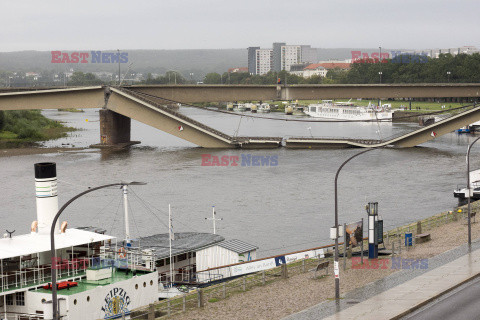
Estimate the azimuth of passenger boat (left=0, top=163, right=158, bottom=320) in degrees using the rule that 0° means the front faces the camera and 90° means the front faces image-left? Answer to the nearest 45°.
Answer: approximately 225°

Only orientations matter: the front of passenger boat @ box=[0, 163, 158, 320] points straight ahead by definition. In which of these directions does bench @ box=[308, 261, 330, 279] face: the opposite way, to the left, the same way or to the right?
to the left

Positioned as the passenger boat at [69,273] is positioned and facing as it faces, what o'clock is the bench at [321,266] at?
The bench is roughly at 1 o'clock from the passenger boat.

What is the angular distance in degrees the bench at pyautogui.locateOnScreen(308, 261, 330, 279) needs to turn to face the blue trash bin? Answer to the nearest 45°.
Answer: approximately 90° to its right

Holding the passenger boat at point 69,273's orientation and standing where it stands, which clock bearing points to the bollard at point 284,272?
The bollard is roughly at 1 o'clock from the passenger boat.

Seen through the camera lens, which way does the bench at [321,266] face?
facing away from the viewer and to the left of the viewer

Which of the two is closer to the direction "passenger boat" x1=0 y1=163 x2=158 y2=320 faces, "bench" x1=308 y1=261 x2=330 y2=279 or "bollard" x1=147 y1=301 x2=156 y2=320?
the bench

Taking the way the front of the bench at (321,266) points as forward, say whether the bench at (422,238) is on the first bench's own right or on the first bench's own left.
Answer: on the first bench's own right

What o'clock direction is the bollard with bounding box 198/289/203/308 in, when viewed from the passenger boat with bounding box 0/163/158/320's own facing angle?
The bollard is roughly at 2 o'clock from the passenger boat.

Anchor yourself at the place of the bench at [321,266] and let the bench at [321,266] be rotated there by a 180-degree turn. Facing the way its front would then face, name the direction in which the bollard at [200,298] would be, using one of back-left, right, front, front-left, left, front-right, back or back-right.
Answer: right
